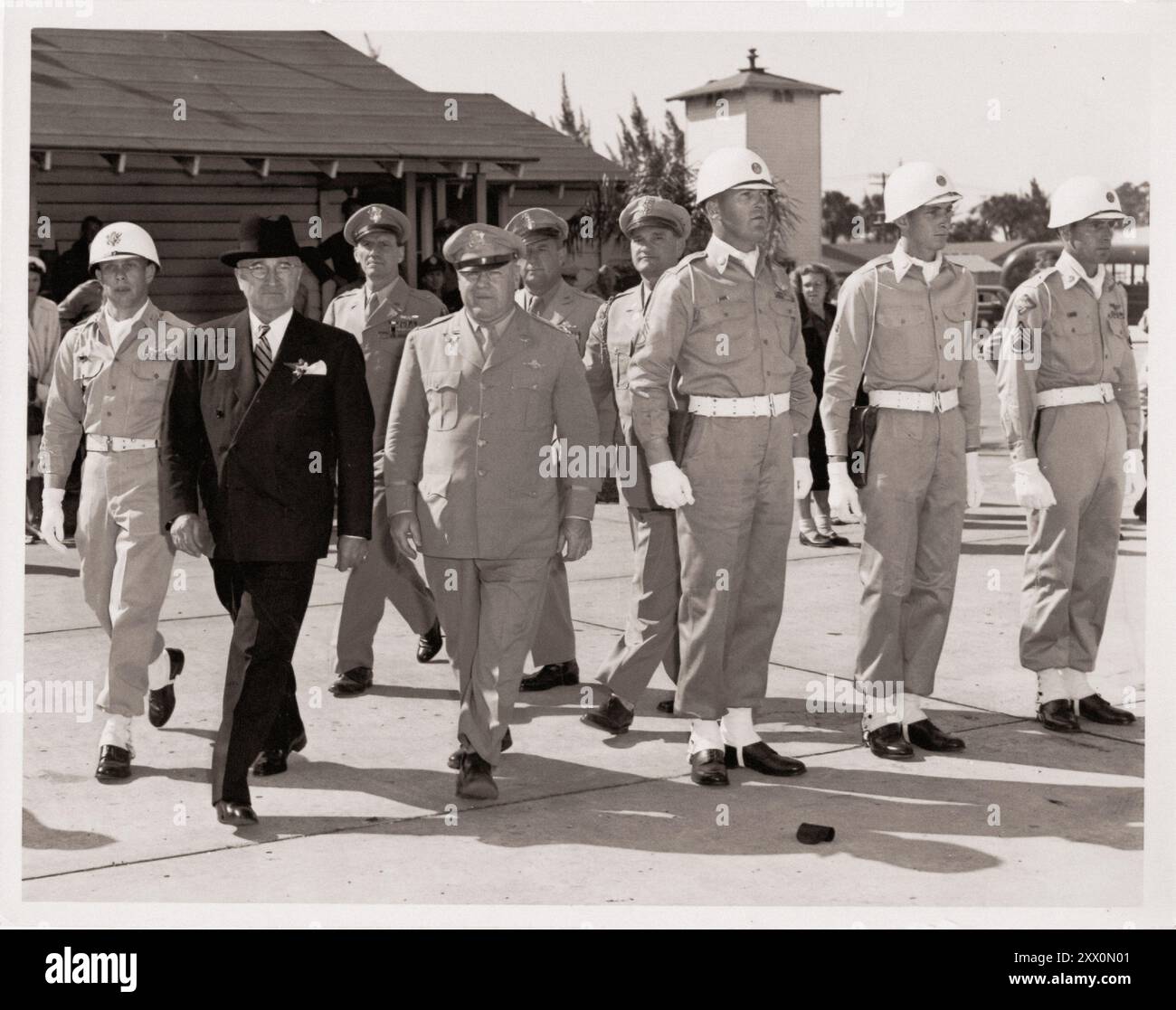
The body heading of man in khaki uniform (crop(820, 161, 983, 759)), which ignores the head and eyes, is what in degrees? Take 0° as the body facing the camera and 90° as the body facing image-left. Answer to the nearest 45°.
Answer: approximately 315°

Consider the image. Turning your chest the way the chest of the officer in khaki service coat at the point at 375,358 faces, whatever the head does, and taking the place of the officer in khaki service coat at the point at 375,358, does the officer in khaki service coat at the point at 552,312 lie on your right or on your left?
on your left

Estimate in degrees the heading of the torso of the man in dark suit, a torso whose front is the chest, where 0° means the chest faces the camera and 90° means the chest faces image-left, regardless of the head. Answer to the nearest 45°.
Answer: approximately 0°

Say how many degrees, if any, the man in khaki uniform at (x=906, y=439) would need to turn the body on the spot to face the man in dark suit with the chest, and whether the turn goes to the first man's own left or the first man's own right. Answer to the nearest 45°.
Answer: approximately 90° to the first man's own right

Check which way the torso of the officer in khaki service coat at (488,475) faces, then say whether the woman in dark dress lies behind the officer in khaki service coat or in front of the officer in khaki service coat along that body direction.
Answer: behind

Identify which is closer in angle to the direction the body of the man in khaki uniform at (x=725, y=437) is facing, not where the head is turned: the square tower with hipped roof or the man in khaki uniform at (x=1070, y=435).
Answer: the man in khaki uniform

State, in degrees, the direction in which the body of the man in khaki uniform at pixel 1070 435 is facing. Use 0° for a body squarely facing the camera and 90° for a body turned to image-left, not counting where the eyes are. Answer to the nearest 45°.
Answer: approximately 315°

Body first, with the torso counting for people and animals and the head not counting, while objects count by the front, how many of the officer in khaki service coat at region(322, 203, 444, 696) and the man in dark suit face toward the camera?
2

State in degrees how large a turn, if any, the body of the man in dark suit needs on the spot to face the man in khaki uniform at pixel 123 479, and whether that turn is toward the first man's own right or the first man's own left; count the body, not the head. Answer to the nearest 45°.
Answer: approximately 135° to the first man's own right

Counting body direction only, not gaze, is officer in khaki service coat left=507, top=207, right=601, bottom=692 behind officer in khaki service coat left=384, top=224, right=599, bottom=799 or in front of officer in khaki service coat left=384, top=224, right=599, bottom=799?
behind

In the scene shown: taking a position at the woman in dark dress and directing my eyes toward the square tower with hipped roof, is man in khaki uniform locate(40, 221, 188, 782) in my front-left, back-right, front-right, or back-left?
back-left
